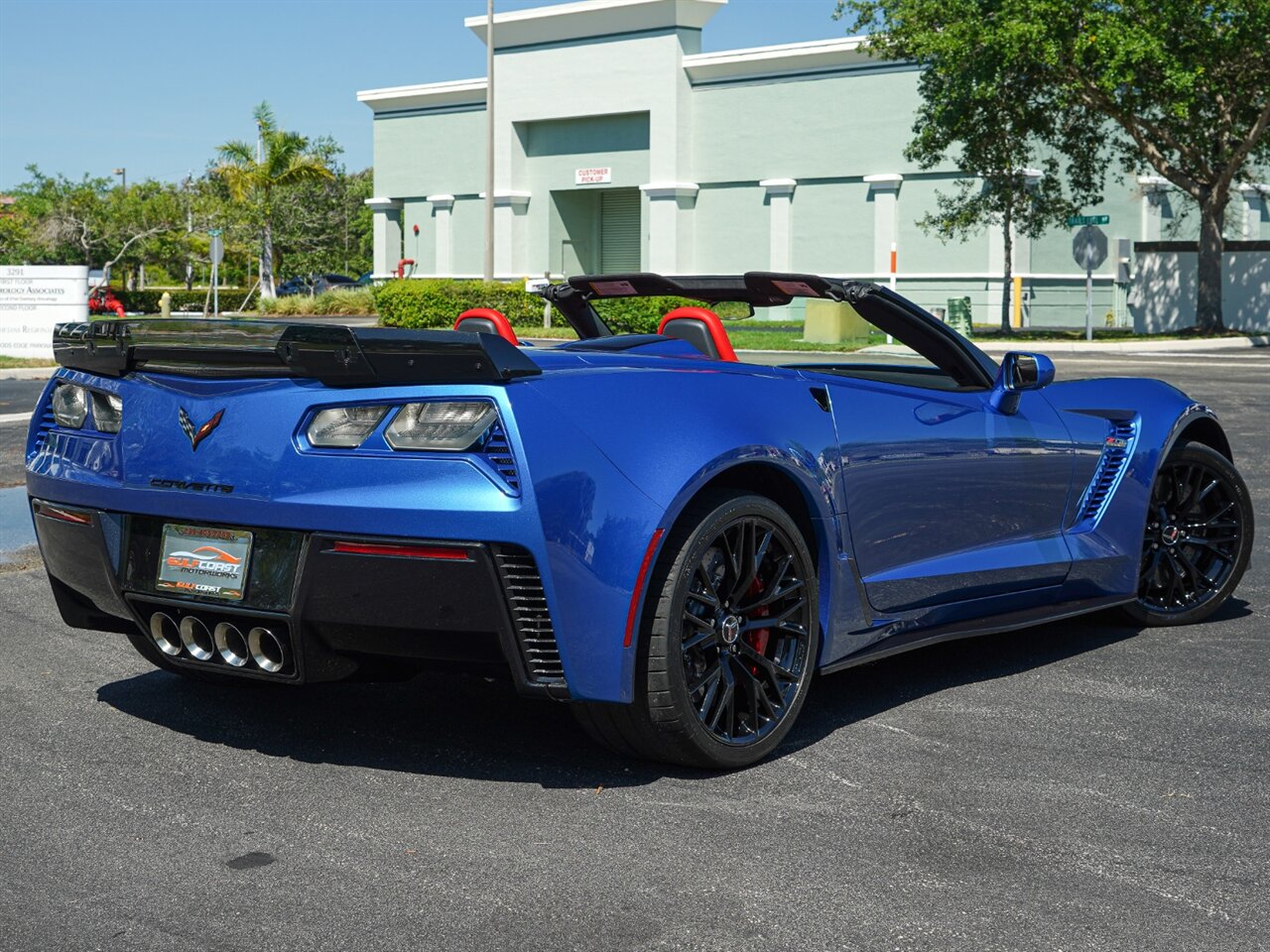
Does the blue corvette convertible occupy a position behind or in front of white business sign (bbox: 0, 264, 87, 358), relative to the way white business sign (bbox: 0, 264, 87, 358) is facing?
in front

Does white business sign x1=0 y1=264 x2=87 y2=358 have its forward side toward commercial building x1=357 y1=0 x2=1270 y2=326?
no

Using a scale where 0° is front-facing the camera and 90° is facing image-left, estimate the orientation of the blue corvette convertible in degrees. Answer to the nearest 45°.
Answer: approximately 225°

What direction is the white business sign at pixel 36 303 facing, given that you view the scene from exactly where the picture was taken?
facing the viewer

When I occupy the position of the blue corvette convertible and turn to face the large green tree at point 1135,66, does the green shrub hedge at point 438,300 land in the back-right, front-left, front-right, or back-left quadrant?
front-left

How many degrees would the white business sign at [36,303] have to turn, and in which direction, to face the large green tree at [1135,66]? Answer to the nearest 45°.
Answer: approximately 90° to its left

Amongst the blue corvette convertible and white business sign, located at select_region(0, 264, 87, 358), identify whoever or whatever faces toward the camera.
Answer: the white business sign

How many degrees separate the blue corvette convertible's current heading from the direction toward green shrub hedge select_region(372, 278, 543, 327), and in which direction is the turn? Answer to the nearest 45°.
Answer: approximately 45° to its left

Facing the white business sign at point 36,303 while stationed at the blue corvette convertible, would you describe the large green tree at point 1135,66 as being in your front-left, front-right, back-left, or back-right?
front-right

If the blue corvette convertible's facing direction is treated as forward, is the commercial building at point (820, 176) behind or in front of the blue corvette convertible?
in front

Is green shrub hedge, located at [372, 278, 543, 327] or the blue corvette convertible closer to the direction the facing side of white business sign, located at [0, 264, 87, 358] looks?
the blue corvette convertible

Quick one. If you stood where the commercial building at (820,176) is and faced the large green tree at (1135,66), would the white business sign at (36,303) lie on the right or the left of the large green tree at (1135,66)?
right

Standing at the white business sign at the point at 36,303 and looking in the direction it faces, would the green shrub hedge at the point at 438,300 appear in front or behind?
behind

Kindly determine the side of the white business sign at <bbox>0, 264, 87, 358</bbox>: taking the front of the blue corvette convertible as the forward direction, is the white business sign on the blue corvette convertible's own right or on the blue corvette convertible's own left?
on the blue corvette convertible's own left

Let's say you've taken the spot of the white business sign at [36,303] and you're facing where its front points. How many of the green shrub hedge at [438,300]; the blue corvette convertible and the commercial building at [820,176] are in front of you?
1
